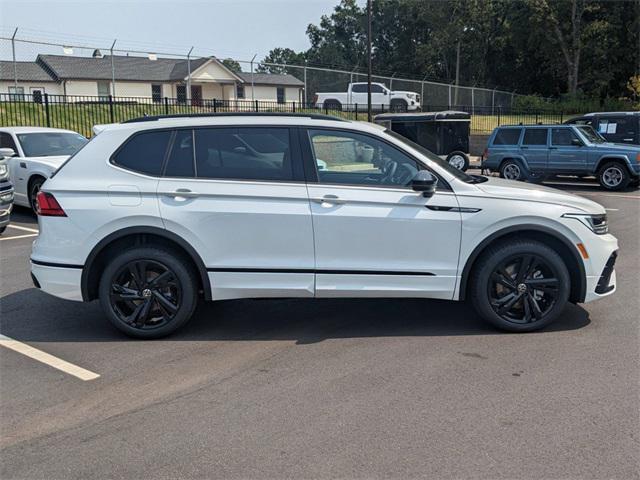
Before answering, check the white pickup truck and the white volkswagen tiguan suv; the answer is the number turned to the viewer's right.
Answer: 2

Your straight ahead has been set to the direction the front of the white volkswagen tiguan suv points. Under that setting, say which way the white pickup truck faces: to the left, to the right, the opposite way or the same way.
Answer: the same way

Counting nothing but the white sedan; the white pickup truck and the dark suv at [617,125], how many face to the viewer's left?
1

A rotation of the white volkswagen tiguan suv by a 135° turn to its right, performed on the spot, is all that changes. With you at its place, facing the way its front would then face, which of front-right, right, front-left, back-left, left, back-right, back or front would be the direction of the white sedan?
right

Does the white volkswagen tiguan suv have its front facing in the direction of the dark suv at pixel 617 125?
no

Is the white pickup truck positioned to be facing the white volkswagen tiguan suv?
no

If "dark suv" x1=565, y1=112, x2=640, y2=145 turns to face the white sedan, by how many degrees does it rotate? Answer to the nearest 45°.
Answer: approximately 45° to its left

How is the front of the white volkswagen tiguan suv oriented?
to the viewer's right

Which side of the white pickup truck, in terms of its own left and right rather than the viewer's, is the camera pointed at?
right

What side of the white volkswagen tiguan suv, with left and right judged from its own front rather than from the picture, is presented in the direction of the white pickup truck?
left

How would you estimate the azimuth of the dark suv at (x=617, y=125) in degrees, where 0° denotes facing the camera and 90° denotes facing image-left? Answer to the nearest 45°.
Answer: approximately 90°

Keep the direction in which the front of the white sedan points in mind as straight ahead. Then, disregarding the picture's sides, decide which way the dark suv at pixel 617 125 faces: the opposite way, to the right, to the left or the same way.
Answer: the opposite way

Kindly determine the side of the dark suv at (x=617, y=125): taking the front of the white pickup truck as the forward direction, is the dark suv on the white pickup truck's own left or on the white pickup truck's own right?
on the white pickup truck's own right
